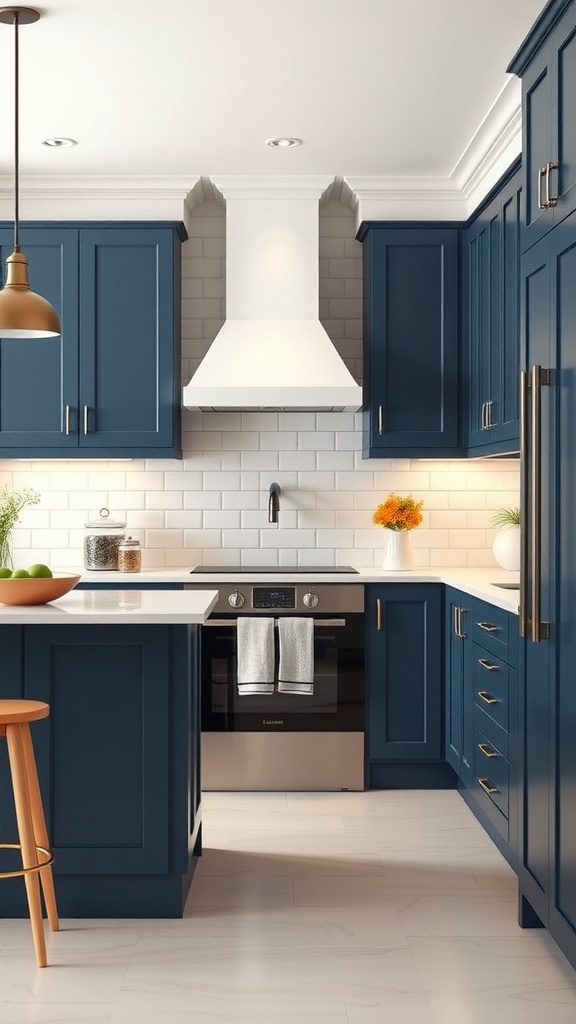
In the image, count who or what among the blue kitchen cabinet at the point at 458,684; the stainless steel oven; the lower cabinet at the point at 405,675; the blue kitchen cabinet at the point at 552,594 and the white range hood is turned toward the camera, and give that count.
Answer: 3

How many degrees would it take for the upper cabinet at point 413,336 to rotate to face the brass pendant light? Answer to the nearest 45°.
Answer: approximately 45° to its right

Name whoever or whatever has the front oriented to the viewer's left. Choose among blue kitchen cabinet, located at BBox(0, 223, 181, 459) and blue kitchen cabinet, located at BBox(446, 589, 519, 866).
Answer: blue kitchen cabinet, located at BBox(446, 589, 519, 866)

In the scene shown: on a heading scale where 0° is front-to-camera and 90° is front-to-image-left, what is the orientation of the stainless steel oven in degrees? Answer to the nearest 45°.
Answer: approximately 0°

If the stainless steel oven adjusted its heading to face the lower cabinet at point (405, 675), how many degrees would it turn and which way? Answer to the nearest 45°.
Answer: approximately 90° to its left

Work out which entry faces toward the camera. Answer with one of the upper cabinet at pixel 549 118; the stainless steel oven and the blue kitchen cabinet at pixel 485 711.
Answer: the stainless steel oven

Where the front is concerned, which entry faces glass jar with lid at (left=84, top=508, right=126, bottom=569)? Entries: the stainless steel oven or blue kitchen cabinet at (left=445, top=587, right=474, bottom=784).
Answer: the blue kitchen cabinet

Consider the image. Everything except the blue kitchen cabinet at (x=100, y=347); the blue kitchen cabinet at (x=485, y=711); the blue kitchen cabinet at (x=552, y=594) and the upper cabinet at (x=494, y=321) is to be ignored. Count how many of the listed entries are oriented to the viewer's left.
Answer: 3

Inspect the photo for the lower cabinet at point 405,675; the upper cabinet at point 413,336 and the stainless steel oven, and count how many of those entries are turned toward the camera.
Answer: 3
